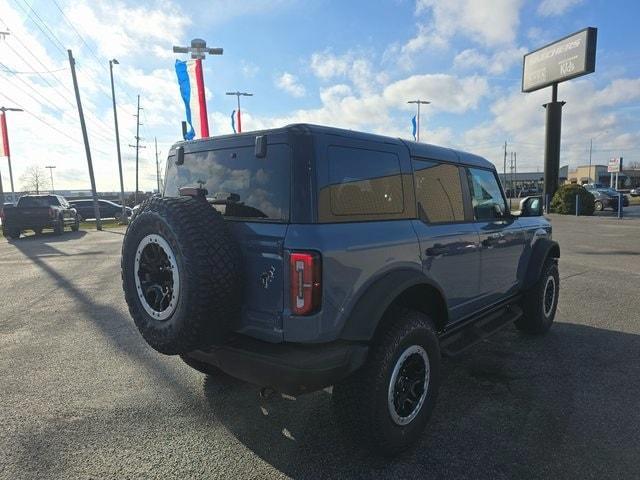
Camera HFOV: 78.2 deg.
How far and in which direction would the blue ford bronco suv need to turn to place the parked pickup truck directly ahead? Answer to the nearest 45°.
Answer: approximately 90° to its left

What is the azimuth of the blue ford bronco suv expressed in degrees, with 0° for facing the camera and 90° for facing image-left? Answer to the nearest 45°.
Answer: approximately 225°

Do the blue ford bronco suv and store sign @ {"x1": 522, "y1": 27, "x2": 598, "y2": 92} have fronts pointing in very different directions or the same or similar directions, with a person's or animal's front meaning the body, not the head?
very different directions
